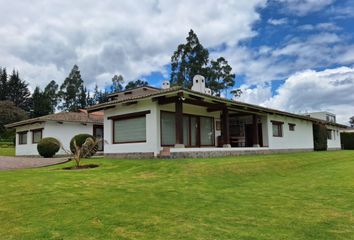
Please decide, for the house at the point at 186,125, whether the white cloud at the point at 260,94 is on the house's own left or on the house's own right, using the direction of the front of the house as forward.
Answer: on the house's own left

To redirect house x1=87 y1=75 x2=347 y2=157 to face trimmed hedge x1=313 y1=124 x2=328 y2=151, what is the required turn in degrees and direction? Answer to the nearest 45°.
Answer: approximately 90° to its left

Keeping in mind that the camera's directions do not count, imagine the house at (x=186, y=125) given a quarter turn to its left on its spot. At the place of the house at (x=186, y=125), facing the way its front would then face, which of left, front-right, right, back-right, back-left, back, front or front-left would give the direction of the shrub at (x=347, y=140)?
front

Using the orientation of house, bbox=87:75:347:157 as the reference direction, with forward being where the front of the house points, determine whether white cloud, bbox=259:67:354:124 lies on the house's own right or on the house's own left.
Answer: on the house's own left

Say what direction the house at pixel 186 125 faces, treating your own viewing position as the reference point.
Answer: facing the viewer and to the right of the viewer
